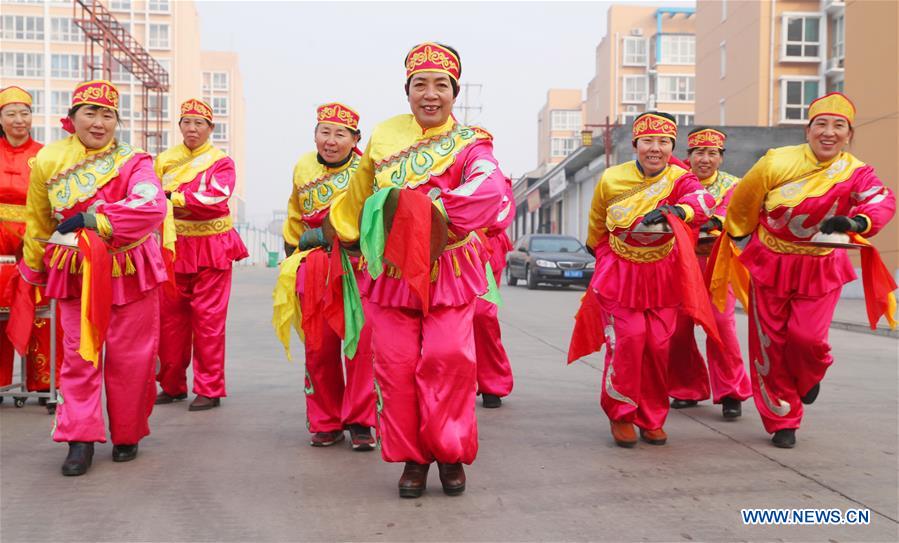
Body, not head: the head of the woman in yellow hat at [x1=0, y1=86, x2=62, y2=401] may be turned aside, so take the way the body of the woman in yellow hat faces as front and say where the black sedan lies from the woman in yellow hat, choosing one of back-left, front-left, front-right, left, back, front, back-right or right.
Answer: back-left

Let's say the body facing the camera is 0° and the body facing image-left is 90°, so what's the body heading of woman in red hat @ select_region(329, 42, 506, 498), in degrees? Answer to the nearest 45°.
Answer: approximately 0°

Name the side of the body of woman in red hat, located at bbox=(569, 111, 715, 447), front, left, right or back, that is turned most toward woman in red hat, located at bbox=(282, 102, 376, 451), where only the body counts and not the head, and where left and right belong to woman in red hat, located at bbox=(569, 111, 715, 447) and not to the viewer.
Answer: right

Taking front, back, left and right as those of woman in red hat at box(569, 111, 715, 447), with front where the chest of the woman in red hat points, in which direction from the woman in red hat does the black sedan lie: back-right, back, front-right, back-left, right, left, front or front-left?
back

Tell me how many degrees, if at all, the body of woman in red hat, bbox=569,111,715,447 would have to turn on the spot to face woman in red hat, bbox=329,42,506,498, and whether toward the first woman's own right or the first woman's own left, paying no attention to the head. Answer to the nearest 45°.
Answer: approximately 45° to the first woman's own right

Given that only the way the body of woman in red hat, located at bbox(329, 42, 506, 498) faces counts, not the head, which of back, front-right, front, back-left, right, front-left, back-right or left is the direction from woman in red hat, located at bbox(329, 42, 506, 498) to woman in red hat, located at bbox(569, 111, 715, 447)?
back-left
